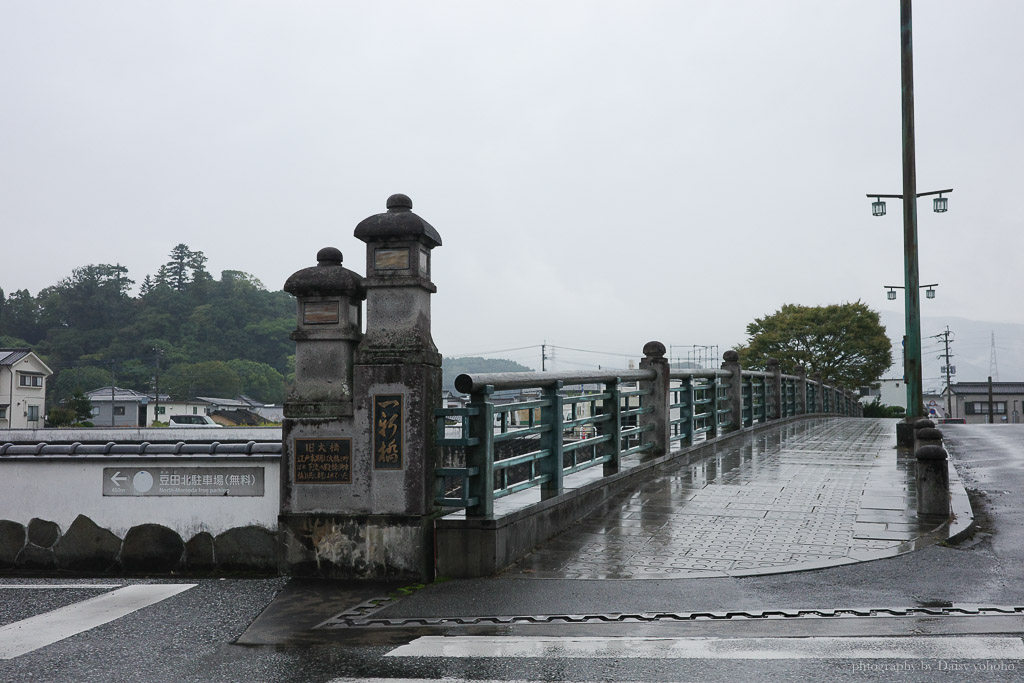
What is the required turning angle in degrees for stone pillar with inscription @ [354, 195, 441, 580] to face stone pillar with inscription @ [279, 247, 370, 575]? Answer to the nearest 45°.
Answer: approximately 90° to its right

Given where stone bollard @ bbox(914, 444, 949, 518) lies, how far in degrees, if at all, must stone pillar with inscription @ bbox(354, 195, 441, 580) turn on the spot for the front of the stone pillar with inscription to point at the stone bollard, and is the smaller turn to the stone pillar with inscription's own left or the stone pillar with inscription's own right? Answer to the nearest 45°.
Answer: approximately 90° to the stone pillar with inscription's own left

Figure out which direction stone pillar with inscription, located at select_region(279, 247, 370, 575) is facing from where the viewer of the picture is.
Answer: facing the viewer

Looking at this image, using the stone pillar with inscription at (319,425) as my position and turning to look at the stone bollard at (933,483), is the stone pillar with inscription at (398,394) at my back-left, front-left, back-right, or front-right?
front-right

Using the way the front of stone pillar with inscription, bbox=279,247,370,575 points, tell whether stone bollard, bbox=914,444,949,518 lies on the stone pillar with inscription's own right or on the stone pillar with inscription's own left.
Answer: on the stone pillar with inscription's own left

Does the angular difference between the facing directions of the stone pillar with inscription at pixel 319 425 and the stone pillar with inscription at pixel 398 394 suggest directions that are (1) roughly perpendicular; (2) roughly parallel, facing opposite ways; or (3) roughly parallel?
roughly parallel

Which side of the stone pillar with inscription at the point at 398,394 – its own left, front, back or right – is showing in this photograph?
front

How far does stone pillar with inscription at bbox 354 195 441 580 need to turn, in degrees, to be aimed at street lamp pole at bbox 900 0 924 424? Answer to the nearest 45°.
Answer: approximately 135° to its left

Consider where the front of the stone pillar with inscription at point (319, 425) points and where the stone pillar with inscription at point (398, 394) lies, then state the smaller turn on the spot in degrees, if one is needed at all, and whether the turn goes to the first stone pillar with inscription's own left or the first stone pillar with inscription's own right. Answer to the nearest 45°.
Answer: approximately 45° to the first stone pillar with inscription's own left

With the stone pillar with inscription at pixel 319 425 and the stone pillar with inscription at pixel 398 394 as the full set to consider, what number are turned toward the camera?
2

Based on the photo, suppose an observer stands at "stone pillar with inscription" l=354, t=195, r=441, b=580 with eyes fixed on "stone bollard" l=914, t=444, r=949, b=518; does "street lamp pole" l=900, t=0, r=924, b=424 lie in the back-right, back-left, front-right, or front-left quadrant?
front-left
